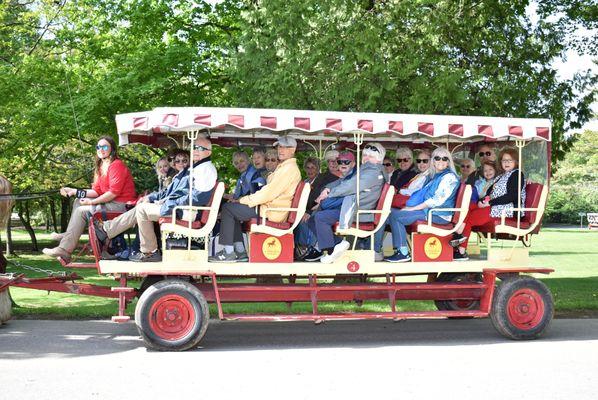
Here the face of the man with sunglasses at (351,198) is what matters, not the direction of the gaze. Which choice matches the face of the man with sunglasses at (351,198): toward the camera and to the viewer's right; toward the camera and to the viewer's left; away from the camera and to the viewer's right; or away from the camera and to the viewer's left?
toward the camera and to the viewer's left

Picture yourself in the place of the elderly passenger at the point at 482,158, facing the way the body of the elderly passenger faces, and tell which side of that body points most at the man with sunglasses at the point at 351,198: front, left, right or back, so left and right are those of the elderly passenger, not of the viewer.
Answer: front

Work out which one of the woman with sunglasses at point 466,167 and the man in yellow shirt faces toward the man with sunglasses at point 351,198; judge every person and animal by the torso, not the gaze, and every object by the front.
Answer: the woman with sunglasses

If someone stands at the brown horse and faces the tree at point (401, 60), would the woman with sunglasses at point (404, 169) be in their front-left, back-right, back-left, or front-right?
front-right

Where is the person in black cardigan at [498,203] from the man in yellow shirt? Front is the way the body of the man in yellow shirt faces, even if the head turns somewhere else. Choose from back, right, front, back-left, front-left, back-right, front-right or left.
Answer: back

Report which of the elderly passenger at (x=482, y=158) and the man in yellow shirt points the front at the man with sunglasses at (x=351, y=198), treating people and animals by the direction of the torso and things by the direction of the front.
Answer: the elderly passenger

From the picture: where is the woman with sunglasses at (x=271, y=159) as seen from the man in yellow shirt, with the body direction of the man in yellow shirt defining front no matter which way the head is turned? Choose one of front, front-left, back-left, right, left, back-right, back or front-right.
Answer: right

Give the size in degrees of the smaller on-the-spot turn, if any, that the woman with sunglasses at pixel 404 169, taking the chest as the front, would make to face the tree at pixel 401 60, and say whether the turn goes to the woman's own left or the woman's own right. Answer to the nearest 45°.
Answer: approximately 135° to the woman's own right

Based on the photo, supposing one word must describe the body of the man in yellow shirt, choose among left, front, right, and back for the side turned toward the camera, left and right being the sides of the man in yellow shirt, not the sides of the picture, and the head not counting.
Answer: left

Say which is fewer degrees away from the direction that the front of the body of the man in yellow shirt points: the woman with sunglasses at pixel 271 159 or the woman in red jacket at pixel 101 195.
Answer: the woman in red jacket

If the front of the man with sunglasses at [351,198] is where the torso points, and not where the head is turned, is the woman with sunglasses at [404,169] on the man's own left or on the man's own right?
on the man's own right

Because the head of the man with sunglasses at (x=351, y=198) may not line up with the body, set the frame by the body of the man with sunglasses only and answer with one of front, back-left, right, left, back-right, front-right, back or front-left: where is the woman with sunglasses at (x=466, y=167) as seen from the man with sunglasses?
back-right

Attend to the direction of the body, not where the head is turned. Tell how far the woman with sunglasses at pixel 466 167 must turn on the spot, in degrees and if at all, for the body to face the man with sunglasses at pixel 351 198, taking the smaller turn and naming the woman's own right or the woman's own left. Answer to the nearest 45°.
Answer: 0° — they already face them

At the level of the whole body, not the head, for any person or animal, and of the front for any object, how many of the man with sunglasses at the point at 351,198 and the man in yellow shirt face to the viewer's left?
2

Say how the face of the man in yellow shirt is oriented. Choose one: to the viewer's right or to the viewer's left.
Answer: to the viewer's left

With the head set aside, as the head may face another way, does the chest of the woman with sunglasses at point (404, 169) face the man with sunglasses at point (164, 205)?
yes
